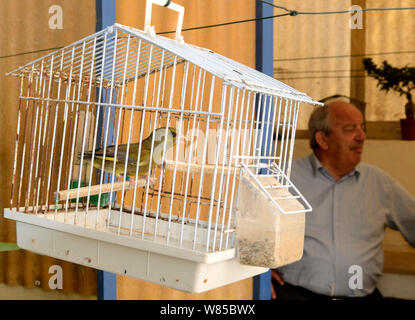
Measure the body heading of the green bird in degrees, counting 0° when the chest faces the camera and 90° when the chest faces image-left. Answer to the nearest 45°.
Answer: approximately 270°

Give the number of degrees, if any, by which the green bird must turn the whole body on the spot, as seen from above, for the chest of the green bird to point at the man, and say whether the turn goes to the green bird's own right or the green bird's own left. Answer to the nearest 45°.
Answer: approximately 45° to the green bird's own left

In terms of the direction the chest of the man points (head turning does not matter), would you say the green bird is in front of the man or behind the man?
in front

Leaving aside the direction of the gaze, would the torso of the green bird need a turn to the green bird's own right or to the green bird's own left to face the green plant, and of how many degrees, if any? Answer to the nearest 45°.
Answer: approximately 45° to the green bird's own left

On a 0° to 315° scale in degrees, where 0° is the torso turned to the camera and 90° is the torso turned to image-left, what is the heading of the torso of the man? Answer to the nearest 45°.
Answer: approximately 0°

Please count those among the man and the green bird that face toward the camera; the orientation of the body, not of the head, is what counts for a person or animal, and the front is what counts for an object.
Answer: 1

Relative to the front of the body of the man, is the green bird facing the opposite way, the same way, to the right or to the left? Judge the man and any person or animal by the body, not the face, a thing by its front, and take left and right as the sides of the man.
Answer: to the left
